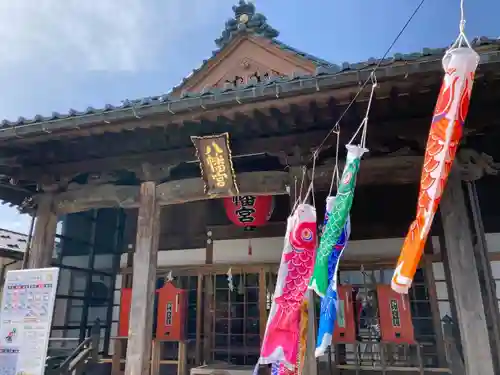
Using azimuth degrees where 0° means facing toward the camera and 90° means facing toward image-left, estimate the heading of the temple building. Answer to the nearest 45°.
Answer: approximately 0°

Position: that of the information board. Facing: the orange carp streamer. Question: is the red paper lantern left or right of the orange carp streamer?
left

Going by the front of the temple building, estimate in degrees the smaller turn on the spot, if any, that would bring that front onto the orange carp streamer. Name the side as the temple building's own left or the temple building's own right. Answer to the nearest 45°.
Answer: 0° — it already faces it
